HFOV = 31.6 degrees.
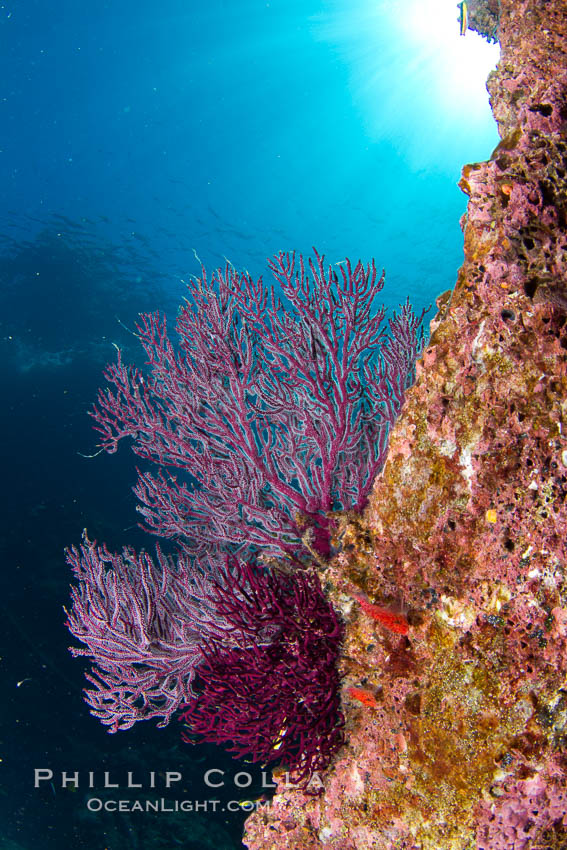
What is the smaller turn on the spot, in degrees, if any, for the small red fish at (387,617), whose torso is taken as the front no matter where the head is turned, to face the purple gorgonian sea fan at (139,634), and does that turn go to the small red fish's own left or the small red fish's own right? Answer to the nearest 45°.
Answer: approximately 135° to the small red fish's own left

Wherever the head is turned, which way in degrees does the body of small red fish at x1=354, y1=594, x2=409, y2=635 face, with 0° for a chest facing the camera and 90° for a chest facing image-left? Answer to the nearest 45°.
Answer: approximately 270°
